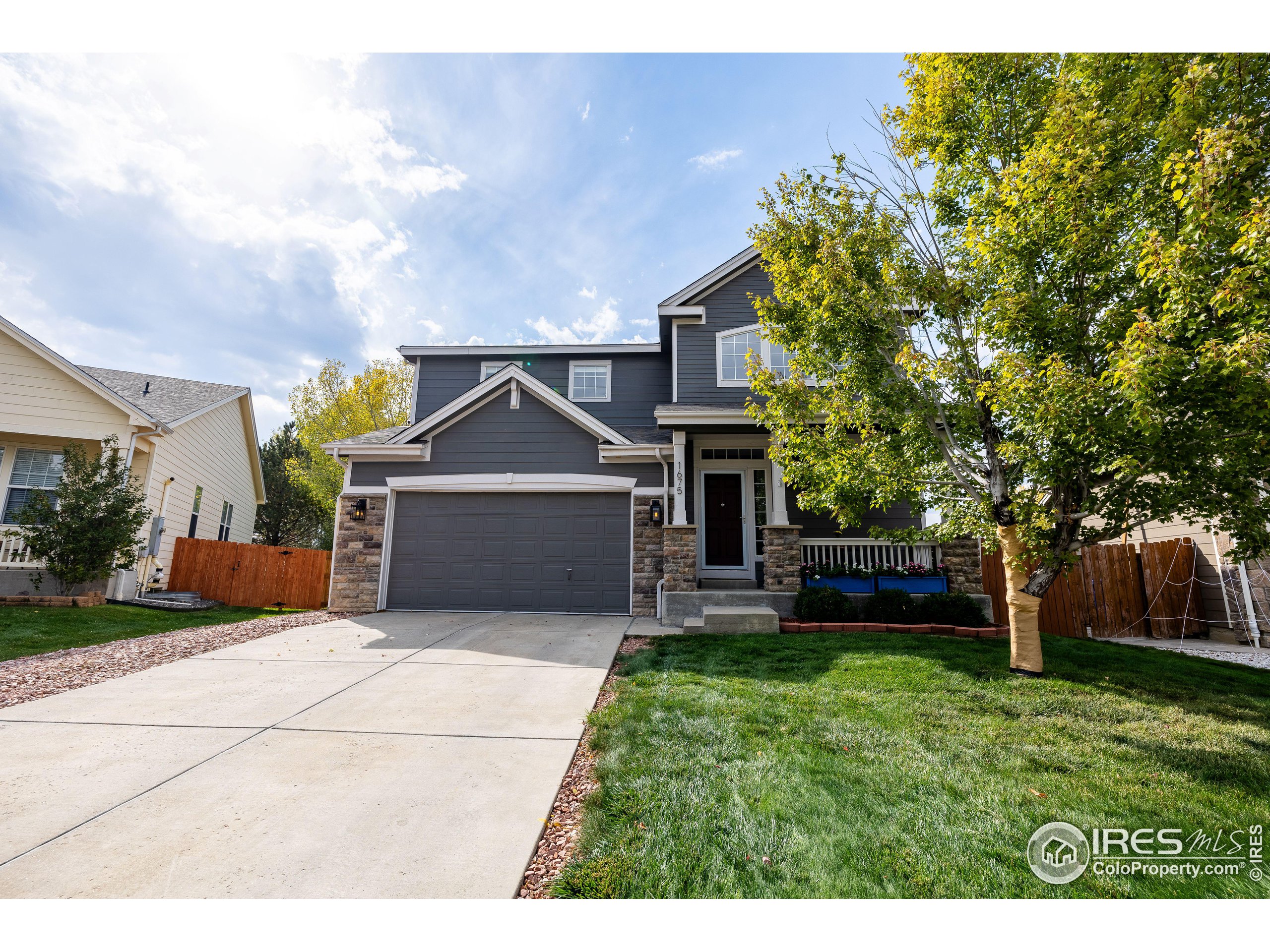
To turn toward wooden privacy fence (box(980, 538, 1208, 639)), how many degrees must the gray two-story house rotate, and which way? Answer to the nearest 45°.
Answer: approximately 90° to its left

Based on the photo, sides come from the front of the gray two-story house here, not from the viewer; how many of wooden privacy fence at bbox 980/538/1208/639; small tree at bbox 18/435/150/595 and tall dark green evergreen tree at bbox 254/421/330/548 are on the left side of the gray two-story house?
1

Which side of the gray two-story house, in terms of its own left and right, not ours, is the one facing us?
front

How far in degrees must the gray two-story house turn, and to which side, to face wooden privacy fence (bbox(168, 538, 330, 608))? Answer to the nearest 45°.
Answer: approximately 135° to its right

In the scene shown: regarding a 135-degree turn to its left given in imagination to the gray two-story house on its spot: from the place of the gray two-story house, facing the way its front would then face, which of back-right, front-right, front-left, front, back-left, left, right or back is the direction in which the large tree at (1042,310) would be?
right

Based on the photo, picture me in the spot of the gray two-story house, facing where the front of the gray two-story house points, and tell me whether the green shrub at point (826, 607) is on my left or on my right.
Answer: on my left

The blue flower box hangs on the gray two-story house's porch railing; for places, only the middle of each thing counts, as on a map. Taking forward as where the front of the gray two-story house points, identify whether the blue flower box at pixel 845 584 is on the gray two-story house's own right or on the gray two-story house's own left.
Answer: on the gray two-story house's own left

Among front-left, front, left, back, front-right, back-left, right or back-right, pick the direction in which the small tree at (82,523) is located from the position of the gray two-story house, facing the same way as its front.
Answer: right

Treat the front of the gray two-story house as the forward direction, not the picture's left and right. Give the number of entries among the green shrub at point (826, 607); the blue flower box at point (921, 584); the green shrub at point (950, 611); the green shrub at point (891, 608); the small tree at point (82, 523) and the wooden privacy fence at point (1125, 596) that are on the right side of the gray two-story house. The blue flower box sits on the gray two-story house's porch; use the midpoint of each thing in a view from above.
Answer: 1

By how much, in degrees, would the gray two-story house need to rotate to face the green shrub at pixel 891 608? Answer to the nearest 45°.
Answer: approximately 90° to its left

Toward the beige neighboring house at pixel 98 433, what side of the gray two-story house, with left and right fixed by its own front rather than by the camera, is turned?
right

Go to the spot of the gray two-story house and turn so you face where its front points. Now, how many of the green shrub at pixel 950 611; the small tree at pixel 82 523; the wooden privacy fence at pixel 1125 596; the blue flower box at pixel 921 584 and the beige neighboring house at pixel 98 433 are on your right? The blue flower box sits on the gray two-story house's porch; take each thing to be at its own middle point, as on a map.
2

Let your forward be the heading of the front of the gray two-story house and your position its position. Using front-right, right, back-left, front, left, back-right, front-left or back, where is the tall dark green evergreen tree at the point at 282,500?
back-right

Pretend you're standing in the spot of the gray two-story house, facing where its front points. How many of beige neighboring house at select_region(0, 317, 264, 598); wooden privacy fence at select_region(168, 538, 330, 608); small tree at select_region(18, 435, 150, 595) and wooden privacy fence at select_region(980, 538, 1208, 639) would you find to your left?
1

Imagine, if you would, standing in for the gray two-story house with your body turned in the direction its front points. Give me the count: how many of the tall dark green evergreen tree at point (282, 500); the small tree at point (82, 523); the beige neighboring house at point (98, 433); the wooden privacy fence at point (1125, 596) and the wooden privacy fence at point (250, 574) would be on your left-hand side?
1
